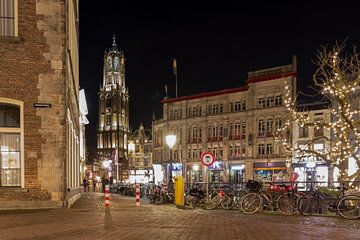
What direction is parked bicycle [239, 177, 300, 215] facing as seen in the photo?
to the viewer's left

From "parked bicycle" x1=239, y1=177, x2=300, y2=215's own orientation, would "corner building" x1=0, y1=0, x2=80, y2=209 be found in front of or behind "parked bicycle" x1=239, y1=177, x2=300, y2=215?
in front

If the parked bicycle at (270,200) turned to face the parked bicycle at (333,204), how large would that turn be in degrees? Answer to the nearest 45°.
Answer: approximately 135° to its left

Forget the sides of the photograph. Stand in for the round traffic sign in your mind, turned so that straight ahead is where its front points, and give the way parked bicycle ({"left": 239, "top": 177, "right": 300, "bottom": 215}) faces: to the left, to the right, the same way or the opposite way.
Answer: to the right

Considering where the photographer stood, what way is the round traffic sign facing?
facing the viewer
